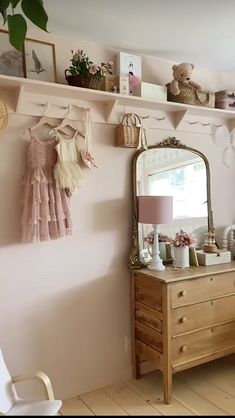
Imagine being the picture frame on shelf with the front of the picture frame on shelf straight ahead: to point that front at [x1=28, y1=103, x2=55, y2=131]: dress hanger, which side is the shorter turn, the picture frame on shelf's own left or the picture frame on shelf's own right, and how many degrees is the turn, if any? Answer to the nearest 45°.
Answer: approximately 90° to the picture frame on shelf's own right

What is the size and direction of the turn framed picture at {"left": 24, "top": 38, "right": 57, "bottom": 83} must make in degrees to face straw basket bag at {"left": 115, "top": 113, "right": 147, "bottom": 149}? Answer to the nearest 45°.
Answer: approximately 45° to its left

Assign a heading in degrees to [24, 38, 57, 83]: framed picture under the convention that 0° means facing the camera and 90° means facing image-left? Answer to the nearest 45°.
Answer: approximately 315°

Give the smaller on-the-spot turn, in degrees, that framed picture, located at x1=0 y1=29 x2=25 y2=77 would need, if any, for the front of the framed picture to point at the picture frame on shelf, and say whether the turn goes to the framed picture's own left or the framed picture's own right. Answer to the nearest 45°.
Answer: approximately 45° to the framed picture's own left

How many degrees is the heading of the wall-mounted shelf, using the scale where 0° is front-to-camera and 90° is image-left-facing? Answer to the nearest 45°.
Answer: approximately 315°
